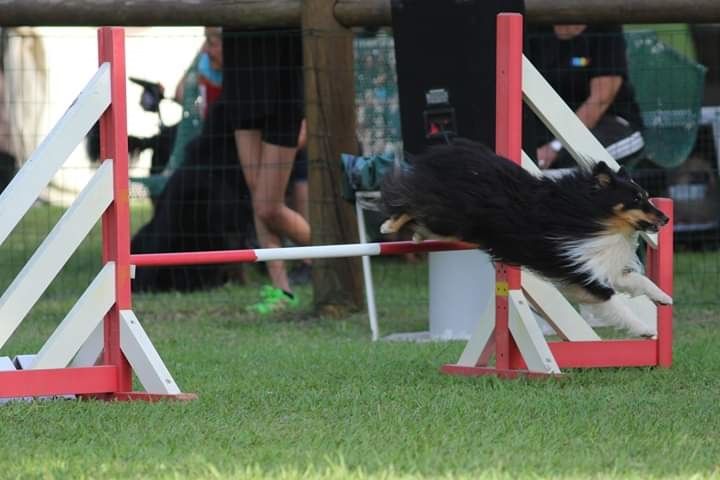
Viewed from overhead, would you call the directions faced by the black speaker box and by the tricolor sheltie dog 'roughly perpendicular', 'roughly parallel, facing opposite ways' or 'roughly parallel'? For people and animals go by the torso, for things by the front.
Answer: roughly perpendicular

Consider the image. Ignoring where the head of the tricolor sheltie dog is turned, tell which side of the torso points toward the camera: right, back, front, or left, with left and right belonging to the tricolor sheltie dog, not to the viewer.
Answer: right

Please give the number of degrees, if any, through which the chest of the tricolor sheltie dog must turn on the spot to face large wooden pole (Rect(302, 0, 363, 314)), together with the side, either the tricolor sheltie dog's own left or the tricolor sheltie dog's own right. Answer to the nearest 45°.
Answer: approximately 135° to the tricolor sheltie dog's own left

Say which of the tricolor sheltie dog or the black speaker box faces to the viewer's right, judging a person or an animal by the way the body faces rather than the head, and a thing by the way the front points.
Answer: the tricolor sheltie dog

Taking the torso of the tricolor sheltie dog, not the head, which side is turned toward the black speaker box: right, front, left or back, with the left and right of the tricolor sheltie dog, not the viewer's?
left

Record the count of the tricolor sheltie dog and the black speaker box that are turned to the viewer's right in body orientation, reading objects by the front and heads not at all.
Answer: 1

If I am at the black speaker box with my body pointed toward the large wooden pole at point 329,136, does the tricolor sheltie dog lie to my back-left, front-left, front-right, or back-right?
back-left
